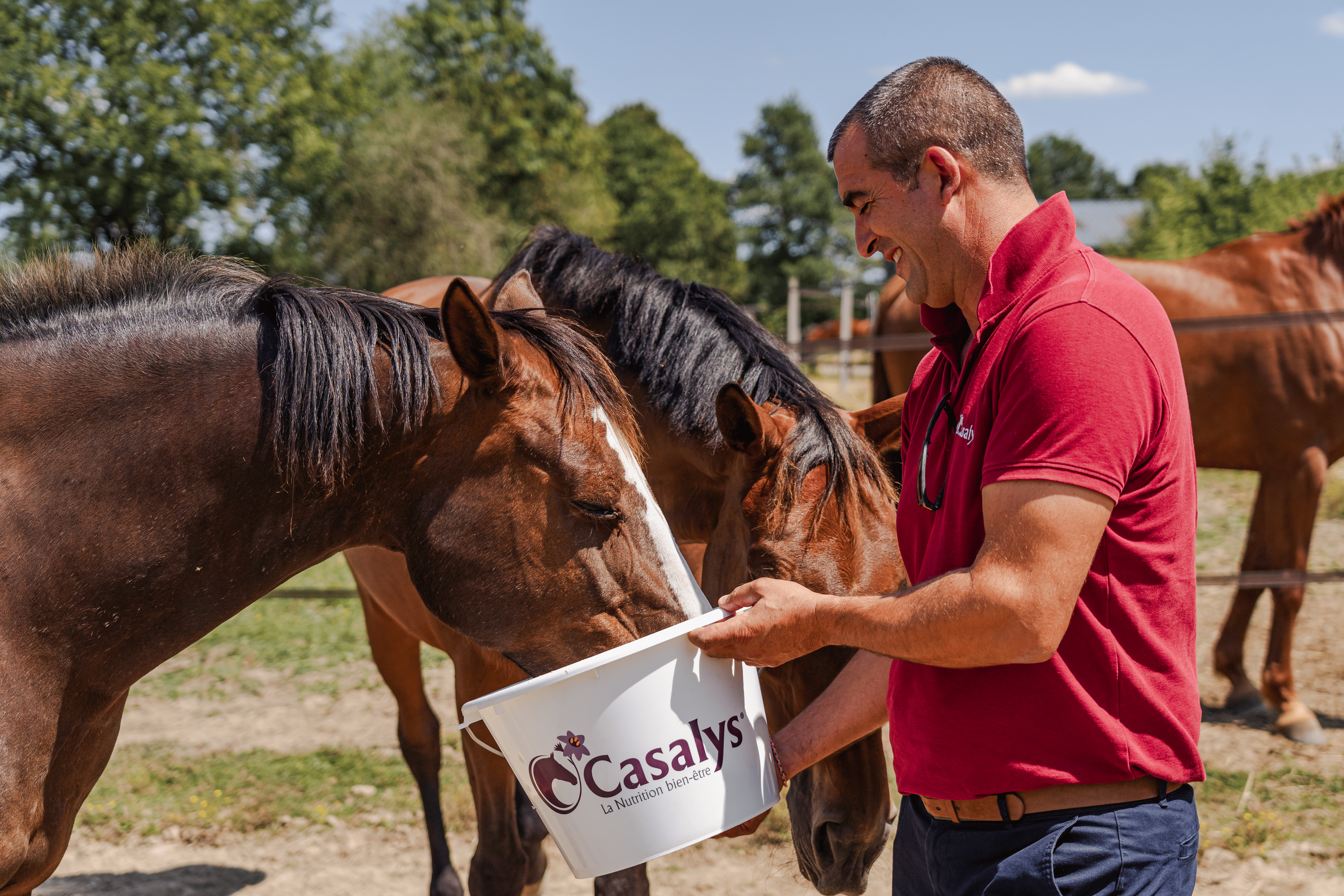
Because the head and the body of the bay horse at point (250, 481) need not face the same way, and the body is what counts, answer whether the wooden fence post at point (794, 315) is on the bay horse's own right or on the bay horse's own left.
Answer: on the bay horse's own left

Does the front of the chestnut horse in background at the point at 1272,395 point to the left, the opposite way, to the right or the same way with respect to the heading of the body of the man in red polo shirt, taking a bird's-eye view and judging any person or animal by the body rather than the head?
the opposite way

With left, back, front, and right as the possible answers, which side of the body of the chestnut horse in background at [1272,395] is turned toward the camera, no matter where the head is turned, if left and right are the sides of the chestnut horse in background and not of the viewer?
right

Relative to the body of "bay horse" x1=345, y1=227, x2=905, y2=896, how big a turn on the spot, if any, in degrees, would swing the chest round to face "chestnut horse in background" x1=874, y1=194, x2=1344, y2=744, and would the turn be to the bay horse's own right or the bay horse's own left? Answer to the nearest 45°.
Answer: approximately 90° to the bay horse's own left

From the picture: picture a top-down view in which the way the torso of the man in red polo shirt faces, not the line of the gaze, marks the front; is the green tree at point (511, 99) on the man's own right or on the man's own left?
on the man's own right

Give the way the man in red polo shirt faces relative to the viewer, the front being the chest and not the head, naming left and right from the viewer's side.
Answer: facing to the left of the viewer

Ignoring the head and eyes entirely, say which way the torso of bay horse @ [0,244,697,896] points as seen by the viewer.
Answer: to the viewer's right

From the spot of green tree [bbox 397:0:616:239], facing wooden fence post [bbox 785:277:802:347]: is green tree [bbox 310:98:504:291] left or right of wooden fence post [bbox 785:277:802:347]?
right

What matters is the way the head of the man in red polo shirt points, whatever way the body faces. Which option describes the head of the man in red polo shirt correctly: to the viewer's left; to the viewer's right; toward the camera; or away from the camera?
to the viewer's left

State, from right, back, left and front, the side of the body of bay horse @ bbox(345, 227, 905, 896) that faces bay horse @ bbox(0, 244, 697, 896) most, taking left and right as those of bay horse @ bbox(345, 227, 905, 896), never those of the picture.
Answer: right

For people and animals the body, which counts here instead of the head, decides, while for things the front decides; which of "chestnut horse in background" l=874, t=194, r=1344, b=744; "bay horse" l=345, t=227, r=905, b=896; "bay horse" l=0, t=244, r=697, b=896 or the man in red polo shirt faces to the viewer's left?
the man in red polo shirt

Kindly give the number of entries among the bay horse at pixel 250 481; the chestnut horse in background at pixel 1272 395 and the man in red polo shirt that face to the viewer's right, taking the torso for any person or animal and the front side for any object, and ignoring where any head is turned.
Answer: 2
